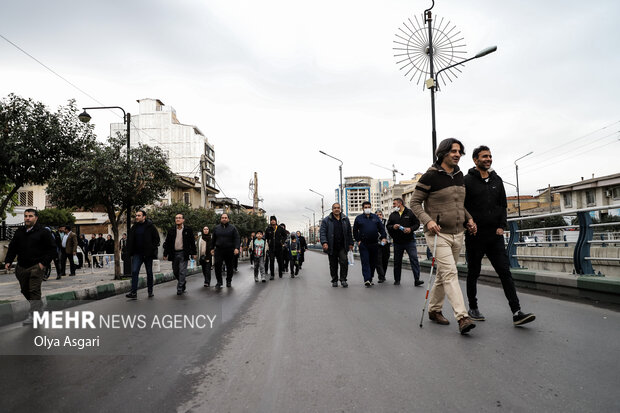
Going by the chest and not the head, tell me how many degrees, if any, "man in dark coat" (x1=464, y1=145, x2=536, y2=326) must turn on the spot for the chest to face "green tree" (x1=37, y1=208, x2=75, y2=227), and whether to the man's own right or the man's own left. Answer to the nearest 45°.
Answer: approximately 180°

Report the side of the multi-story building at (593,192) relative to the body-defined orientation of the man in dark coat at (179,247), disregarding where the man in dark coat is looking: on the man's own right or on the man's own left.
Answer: on the man's own left

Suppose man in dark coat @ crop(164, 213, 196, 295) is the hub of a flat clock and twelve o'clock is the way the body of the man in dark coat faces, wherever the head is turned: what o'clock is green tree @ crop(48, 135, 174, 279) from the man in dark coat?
The green tree is roughly at 5 o'clock from the man in dark coat.

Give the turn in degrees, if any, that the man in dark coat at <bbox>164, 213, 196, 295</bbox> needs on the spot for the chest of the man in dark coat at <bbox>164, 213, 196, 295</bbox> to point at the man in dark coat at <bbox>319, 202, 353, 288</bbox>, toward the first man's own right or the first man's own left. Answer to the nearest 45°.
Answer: approximately 90° to the first man's own left

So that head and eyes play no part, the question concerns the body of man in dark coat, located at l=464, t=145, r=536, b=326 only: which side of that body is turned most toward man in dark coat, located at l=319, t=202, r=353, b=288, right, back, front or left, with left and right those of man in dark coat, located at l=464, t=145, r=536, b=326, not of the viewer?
back

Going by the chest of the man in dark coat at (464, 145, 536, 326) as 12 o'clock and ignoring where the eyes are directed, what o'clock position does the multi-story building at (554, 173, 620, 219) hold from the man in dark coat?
The multi-story building is roughly at 8 o'clock from the man in dark coat.

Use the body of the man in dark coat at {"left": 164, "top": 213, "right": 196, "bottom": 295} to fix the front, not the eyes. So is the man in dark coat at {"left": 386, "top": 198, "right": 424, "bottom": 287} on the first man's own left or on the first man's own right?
on the first man's own left

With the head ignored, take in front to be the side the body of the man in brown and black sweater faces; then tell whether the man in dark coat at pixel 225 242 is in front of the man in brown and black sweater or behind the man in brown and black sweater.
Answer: behind

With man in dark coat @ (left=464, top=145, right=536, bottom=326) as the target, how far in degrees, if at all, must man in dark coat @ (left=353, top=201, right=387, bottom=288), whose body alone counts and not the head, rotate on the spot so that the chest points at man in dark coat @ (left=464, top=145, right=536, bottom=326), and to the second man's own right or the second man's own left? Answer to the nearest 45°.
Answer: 0° — they already face them

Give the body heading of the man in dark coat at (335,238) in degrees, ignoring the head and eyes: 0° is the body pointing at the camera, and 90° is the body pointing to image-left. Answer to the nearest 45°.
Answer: approximately 0°
